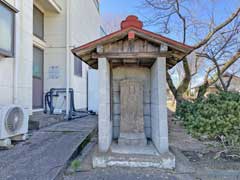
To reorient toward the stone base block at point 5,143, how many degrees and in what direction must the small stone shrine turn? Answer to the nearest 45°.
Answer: approximately 90° to its right

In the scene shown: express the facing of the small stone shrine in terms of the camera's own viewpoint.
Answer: facing the viewer

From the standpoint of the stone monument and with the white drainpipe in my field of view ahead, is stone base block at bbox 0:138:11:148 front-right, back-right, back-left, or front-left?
front-left

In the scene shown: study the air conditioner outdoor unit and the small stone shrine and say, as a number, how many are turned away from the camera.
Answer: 0

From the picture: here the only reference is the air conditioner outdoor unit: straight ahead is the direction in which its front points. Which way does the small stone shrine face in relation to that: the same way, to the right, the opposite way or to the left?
to the right

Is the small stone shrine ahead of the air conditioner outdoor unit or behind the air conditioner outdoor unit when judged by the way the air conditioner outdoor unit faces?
ahead

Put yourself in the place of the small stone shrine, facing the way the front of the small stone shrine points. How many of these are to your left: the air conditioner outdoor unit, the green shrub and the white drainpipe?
1

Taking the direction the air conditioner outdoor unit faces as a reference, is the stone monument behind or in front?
in front

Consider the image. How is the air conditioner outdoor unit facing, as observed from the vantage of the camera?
facing the viewer and to the right of the viewer

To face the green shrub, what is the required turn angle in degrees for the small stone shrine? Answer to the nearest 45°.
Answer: approximately 90° to its left

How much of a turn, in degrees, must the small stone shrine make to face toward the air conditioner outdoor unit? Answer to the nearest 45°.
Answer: approximately 90° to its right

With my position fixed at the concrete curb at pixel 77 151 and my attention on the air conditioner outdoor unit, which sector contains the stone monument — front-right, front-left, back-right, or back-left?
back-right
